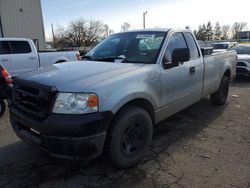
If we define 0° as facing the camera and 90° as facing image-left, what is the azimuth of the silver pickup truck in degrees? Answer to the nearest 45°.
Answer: approximately 45°

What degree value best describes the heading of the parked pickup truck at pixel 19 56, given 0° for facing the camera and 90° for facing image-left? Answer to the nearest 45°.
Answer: approximately 90°

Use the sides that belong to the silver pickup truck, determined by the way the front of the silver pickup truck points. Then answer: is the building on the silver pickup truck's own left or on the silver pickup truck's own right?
on the silver pickup truck's own right

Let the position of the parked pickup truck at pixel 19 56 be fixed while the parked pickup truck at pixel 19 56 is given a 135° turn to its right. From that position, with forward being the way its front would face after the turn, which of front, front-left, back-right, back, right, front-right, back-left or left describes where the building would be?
front-left
